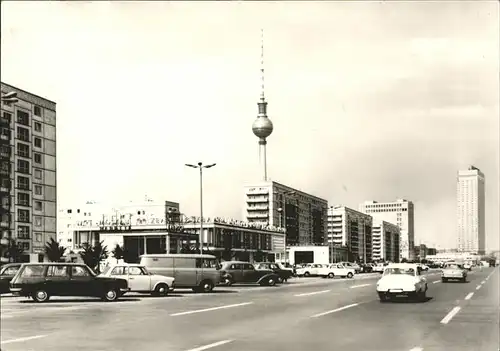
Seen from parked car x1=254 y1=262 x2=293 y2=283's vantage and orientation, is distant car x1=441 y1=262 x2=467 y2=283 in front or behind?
in front

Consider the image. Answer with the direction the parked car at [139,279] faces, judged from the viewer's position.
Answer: facing to the right of the viewer

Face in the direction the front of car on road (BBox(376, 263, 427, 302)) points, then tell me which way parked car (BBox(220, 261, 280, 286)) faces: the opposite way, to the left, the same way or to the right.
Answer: to the left

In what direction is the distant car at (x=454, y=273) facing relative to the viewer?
away from the camera

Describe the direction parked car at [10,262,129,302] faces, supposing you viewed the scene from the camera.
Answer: facing to the right of the viewer

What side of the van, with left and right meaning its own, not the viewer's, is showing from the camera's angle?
right

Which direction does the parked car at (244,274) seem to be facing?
to the viewer's right
